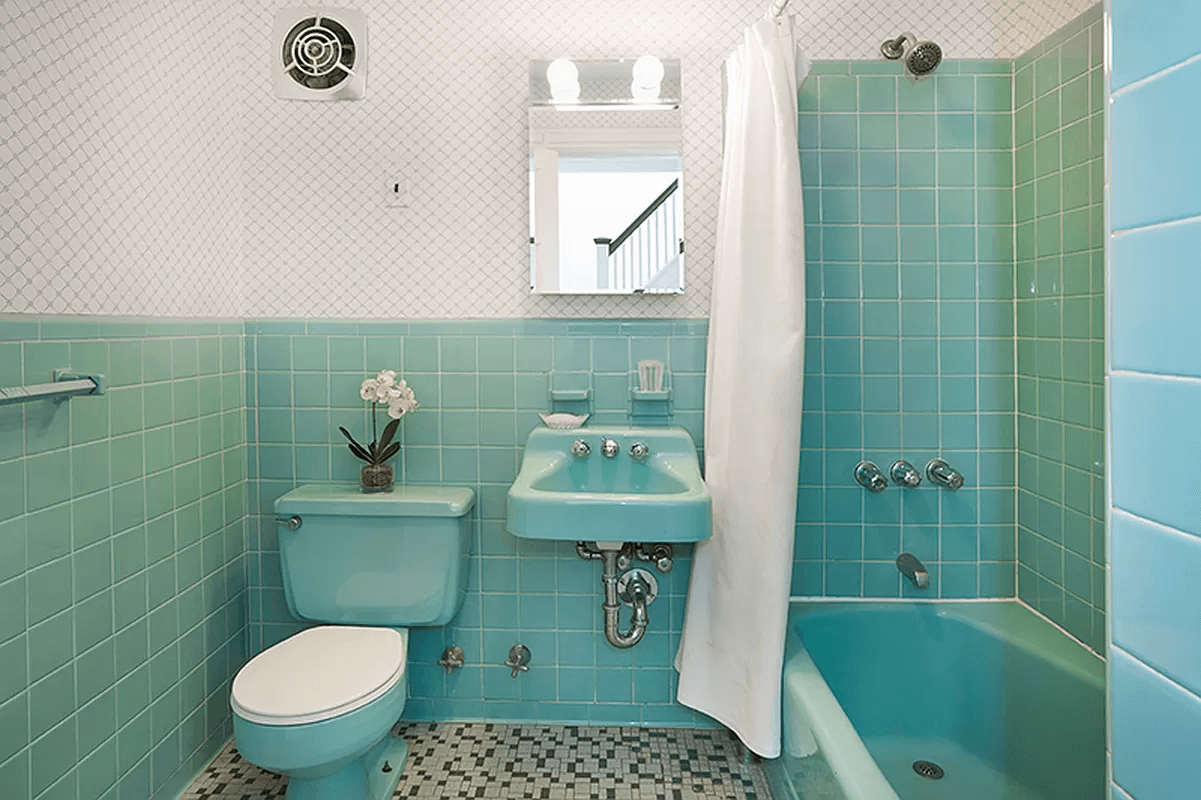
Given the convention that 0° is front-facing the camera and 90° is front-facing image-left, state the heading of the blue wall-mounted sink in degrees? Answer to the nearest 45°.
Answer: approximately 0°

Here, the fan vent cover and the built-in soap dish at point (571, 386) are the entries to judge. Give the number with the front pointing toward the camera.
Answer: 2

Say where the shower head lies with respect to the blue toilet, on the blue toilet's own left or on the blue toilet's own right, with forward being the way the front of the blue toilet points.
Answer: on the blue toilet's own left
